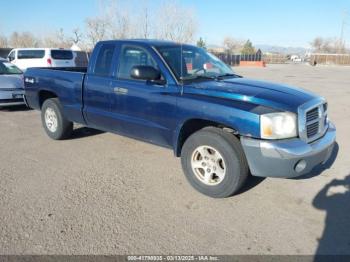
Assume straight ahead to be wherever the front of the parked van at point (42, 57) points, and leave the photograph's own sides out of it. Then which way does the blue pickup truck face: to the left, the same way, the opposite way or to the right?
the opposite way

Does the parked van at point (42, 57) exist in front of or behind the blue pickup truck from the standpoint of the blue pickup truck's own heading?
behind

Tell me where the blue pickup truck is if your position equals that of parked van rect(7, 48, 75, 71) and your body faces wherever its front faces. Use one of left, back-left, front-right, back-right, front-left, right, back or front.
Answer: back-left

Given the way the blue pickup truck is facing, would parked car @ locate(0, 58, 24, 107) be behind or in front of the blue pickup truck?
behind

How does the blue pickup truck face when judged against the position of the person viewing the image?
facing the viewer and to the right of the viewer

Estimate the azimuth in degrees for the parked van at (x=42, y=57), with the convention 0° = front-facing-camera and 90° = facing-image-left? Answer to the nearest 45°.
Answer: approximately 135°

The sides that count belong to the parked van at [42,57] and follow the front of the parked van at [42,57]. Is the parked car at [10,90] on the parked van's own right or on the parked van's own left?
on the parked van's own left
